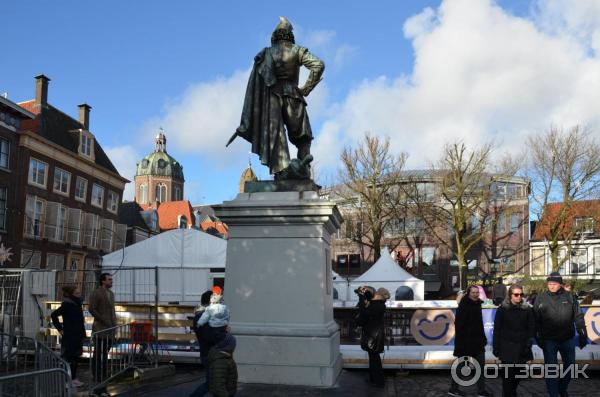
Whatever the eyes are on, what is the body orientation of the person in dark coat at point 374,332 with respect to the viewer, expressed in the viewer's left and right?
facing to the left of the viewer

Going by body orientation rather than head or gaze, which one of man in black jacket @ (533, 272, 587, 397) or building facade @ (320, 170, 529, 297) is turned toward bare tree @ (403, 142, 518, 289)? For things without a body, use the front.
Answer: the building facade

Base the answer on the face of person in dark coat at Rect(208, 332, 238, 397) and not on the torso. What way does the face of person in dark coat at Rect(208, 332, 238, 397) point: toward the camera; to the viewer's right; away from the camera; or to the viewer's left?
away from the camera

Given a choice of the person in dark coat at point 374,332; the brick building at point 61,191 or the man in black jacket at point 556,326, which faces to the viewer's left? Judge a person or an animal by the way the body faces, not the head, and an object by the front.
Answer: the person in dark coat

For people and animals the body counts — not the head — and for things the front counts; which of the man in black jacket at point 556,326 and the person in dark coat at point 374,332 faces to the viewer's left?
the person in dark coat

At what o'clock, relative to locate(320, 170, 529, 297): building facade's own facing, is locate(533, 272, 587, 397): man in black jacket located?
The man in black jacket is roughly at 12 o'clock from the building facade.

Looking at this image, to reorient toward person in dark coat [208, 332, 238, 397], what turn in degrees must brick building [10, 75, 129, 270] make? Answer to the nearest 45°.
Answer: approximately 45° to its right

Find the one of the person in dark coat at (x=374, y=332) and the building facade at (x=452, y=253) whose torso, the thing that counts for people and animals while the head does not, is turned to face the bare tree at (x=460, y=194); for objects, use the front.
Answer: the building facade
